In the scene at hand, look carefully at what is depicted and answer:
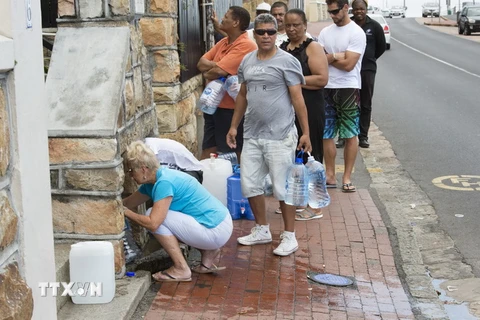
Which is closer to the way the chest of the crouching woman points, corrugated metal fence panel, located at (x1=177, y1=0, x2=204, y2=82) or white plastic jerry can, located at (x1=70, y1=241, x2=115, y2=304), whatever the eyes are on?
the white plastic jerry can

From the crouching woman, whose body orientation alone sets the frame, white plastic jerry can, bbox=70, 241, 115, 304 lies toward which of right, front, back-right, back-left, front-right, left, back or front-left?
front-left

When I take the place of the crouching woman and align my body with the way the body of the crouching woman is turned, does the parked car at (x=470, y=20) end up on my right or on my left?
on my right

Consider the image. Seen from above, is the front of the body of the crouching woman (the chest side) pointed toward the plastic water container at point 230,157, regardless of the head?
no

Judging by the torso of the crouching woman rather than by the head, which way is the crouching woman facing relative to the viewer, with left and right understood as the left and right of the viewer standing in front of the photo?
facing to the left of the viewer

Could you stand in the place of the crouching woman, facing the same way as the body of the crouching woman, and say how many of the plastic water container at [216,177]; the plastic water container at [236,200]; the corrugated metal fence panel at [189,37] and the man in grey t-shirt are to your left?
0

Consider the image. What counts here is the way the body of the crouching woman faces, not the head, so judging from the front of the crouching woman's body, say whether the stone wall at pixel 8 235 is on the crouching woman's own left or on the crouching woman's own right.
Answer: on the crouching woman's own left

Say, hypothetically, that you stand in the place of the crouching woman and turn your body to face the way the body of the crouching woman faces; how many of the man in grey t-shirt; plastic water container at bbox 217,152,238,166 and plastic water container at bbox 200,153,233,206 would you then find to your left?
0

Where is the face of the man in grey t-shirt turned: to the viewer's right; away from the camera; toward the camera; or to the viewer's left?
toward the camera

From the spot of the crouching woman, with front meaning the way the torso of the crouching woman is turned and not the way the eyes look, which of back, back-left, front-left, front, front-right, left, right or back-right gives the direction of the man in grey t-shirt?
back-right

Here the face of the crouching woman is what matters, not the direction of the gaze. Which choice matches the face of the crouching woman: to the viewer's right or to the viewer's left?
to the viewer's left

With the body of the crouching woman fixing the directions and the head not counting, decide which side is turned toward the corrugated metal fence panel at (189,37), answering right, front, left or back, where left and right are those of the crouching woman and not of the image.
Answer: right

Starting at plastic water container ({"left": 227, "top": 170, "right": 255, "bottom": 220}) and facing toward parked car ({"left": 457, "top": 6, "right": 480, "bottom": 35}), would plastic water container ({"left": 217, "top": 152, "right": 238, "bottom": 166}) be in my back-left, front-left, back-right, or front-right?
front-left

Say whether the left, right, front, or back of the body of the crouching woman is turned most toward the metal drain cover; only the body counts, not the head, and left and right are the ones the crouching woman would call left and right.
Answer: back
